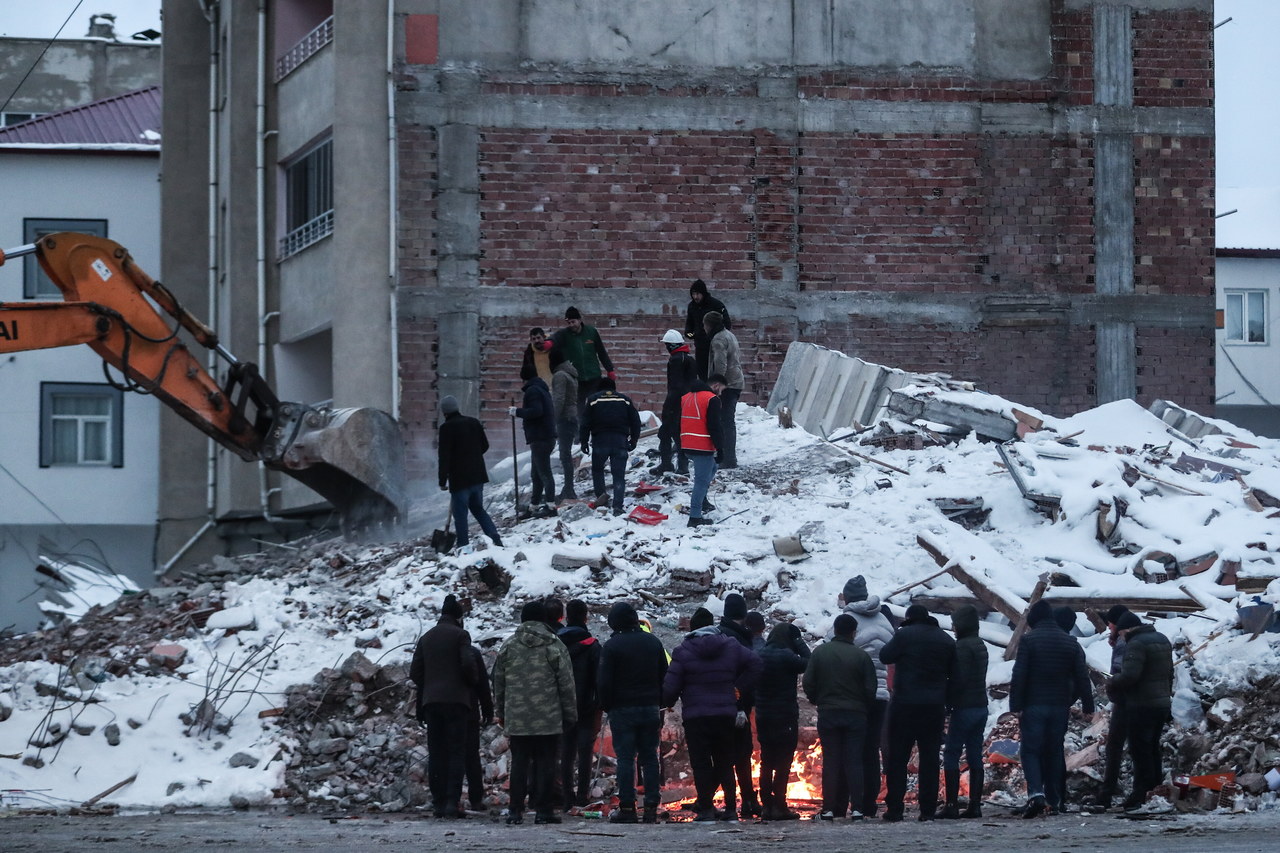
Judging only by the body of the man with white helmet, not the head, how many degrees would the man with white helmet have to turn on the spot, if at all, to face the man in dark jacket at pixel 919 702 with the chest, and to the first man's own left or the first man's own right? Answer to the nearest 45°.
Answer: approximately 90° to the first man's own left

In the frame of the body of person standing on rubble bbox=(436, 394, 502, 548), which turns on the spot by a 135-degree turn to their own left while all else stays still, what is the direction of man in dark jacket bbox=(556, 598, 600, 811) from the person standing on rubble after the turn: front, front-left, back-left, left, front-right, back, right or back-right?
front

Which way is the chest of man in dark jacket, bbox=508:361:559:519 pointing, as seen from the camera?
to the viewer's left

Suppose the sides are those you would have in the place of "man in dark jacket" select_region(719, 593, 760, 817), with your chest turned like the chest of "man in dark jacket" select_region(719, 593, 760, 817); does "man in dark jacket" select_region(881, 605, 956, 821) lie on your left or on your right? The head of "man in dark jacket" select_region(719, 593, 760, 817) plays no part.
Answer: on your right

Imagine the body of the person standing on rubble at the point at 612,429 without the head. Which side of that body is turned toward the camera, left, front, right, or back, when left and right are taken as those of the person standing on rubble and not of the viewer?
back

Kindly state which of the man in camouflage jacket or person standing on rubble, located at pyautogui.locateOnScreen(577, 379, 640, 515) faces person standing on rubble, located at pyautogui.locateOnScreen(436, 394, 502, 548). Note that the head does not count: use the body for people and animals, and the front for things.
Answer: the man in camouflage jacket

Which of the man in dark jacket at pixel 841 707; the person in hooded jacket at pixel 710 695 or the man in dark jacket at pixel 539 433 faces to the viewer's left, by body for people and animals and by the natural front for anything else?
the man in dark jacket at pixel 539 433

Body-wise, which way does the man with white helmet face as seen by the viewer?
to the viewer's left

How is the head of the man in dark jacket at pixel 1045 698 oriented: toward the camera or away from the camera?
away from the camera

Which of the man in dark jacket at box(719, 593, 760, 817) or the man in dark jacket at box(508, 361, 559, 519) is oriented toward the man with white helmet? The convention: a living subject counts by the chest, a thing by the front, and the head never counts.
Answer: the man in dark jacket at box(719, 593, 760, 817)

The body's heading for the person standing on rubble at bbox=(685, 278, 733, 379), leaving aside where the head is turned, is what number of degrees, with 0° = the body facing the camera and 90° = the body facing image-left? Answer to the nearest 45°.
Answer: approximately 45°

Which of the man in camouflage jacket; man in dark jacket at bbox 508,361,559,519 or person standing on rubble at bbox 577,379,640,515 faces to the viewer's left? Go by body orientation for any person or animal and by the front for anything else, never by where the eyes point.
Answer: the man in dark jacket

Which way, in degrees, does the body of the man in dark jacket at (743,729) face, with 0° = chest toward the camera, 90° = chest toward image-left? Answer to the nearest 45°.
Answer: approximately 180°

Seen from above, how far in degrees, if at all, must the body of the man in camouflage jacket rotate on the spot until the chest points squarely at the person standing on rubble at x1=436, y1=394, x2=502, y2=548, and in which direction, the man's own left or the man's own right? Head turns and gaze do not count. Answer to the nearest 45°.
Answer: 0° — they already face them

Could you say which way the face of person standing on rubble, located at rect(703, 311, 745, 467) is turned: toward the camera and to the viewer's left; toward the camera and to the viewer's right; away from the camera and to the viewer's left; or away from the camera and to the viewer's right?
away from the camera and to the viewer's left
